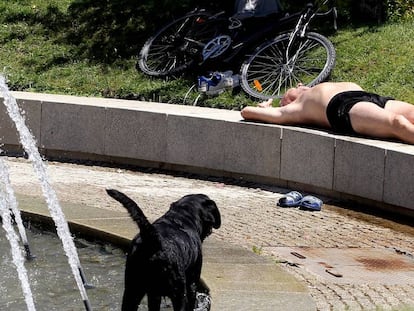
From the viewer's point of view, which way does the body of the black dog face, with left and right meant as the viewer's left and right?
facing away from the viewer and to the right of the viewer

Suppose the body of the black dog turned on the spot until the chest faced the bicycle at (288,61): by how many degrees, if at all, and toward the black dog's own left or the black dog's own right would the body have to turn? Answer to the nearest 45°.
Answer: approximately 45° to the black dog's own left

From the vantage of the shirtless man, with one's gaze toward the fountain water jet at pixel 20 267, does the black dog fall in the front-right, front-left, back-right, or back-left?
front-left

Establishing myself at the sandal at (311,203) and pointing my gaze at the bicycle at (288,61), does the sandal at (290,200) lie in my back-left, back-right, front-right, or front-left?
front-left

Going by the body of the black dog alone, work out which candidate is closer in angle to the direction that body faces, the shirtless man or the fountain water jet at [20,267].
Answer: the shirtless man

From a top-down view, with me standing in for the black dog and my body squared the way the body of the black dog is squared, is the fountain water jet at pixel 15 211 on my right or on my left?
on my left

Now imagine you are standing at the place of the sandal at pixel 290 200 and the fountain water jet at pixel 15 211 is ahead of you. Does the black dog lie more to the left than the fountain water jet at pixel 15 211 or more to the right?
left

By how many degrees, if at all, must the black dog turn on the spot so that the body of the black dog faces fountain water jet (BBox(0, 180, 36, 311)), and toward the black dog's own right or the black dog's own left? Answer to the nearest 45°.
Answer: approximately 90° to the black dog's own left

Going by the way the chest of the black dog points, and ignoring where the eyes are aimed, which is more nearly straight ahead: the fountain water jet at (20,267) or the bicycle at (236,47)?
the bicycle

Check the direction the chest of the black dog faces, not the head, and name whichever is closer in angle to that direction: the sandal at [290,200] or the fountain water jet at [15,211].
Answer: the sandal

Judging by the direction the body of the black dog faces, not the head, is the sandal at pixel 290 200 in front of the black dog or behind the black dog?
in front

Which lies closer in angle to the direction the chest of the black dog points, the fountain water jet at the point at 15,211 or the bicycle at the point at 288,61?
the bicycle

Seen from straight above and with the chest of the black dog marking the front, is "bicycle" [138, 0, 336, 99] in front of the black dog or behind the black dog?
in front
